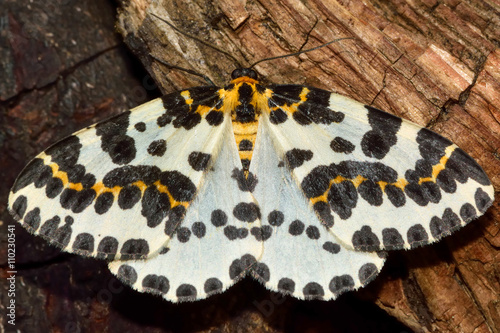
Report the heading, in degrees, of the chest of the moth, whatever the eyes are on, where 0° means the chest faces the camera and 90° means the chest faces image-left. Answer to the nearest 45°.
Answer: approximately 180°
